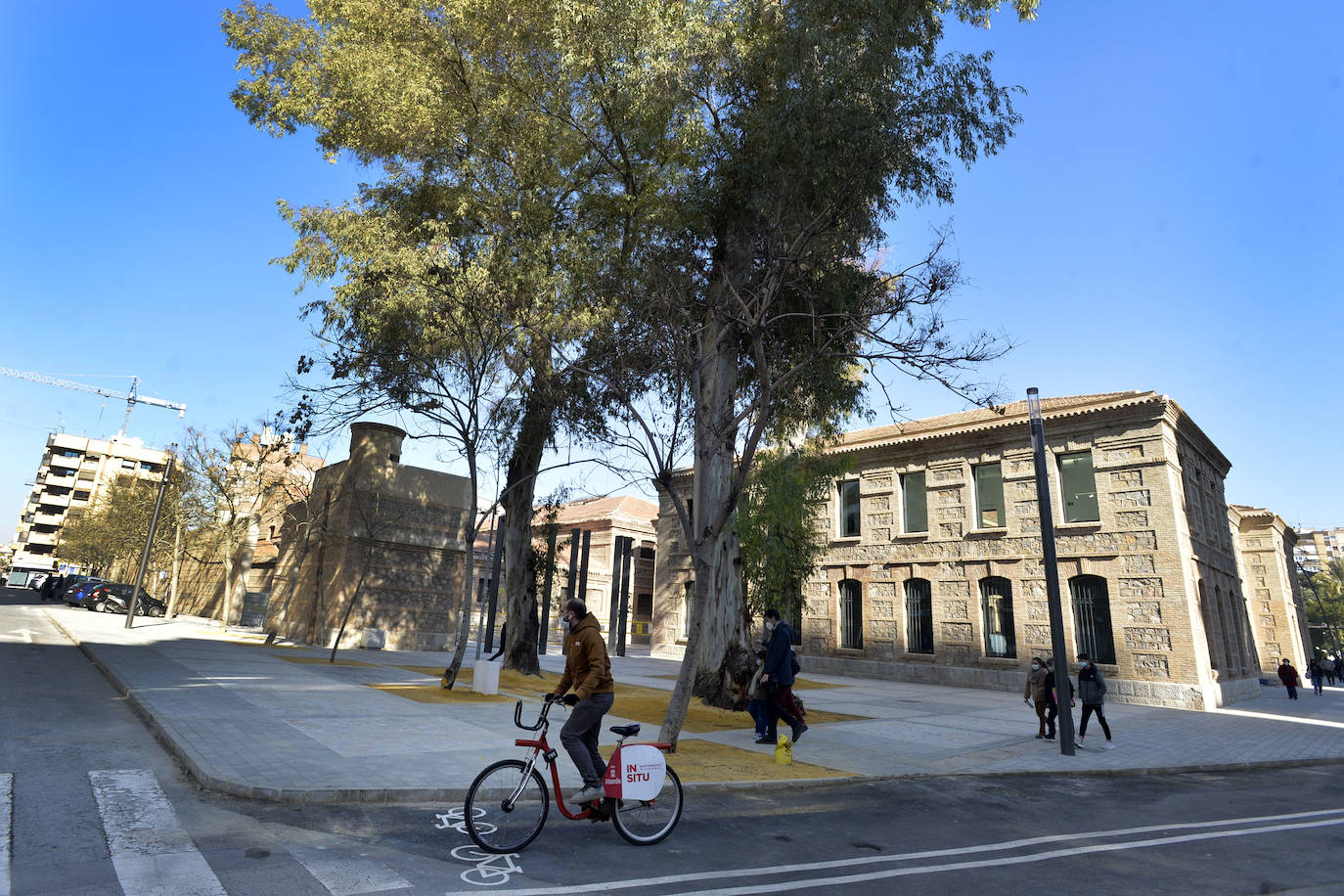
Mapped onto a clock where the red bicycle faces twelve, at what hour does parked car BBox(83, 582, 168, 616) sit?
The parked car is roughly at 2 o'clock from the red bicycle.

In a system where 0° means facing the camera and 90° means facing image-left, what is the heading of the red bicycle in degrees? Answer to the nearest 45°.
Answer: approximately 90°

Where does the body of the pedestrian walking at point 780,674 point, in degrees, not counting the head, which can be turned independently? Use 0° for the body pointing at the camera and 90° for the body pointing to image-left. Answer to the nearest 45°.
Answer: approximately 90°

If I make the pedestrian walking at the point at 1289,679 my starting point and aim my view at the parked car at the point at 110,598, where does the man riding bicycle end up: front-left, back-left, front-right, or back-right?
front-left

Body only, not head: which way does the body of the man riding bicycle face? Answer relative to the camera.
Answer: to the viewer's left

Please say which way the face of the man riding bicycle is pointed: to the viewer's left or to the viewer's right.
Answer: to the viewer's left

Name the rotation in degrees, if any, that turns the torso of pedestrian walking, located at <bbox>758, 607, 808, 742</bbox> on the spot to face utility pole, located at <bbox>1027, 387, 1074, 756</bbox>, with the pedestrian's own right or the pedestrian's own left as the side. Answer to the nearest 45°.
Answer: approximately 180°

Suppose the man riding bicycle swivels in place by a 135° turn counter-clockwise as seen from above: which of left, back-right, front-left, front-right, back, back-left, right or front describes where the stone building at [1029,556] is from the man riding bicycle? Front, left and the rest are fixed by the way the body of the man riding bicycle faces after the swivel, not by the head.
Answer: left

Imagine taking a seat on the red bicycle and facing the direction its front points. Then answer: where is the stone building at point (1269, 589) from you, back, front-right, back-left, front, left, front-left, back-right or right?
back-right

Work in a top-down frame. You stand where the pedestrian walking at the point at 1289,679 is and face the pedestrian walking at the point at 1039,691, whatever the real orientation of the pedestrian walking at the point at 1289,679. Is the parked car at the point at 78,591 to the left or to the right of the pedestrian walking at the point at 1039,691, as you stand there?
right

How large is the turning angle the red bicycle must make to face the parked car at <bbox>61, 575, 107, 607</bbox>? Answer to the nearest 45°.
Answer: approximately 45° to its right

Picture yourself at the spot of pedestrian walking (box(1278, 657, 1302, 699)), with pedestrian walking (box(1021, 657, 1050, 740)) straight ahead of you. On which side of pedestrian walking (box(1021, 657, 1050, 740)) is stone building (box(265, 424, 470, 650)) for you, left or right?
right

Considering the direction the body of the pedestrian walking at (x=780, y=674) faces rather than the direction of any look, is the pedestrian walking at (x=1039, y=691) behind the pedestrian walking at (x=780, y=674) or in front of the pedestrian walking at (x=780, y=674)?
behind

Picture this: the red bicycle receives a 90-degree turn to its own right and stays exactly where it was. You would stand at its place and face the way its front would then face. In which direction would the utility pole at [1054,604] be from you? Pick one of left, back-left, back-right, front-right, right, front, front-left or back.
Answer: front-right

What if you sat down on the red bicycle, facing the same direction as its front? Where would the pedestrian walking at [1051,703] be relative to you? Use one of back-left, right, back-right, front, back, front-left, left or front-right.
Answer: back-right
